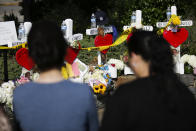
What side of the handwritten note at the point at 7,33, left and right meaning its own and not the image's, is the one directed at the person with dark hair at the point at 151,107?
front

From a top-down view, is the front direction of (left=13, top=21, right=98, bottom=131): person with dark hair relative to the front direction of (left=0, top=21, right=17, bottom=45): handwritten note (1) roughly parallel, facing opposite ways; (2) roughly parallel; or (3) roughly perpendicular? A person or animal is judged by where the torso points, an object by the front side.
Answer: roughly parallel, facing opposite ways

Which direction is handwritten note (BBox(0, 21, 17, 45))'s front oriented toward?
toward the camera

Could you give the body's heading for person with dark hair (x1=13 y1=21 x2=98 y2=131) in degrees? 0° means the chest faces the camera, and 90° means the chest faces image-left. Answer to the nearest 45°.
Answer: approximately 180°

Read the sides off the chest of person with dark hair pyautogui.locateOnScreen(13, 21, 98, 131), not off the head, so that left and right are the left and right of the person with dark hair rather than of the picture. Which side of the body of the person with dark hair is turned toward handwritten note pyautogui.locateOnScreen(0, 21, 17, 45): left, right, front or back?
front

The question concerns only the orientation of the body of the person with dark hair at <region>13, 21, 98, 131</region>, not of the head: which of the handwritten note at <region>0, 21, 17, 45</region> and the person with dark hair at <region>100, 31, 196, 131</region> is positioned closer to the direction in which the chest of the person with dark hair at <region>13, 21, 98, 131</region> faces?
the handwritten note

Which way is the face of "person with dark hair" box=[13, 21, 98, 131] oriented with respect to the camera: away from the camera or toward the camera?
away from the camera

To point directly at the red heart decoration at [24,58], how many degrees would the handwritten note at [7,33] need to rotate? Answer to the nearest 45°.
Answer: approximately 90° to its left

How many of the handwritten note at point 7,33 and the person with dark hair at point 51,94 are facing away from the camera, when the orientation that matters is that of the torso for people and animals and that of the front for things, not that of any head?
1

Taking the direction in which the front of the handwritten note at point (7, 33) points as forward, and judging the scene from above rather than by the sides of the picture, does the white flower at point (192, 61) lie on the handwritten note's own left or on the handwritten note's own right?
on the handwritten note's own left

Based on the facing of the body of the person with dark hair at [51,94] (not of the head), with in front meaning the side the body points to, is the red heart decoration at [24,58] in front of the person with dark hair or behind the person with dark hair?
in front

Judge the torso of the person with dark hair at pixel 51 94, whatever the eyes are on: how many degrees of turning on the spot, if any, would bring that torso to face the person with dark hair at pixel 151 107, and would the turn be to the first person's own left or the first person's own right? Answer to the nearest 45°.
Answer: approximately 135° to the first person's own right

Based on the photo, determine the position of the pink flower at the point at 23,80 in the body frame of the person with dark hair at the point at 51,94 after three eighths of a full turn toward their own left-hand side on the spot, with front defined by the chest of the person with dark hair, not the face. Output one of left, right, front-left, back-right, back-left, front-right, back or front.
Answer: back-right

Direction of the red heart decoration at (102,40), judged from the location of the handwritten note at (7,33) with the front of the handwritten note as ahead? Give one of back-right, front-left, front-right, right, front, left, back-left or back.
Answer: left
